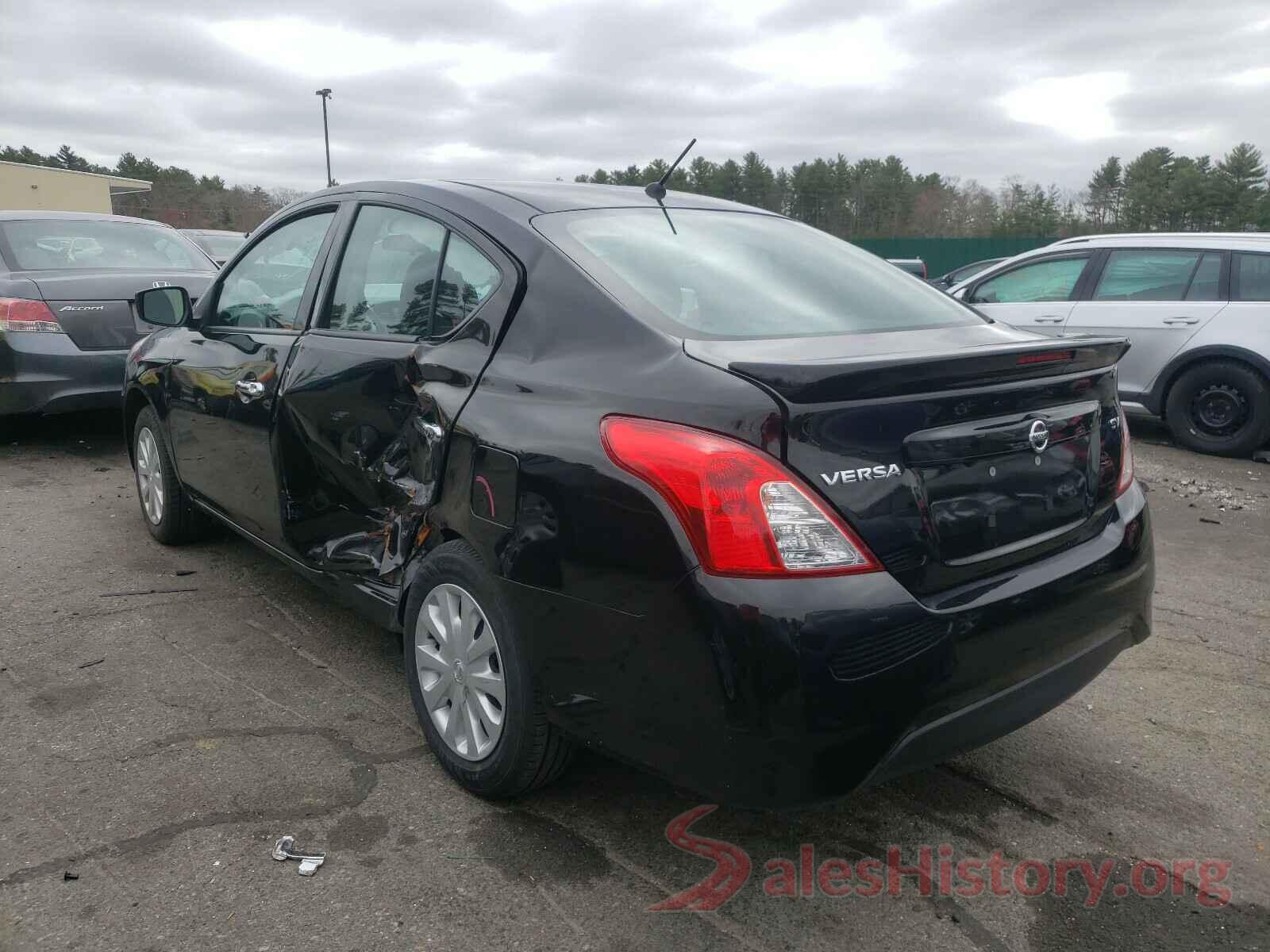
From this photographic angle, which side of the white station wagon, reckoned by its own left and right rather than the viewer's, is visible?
left

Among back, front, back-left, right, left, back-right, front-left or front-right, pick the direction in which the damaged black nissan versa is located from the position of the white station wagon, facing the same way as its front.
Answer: left

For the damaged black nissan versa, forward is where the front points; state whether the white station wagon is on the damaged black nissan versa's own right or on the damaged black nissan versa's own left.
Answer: on the damaged black nissan versa's own right

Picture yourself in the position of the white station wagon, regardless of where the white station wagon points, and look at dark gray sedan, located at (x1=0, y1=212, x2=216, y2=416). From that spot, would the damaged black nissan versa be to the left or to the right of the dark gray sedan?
left

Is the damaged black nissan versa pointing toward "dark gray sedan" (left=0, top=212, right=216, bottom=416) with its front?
yes

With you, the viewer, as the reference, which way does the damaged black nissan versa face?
facing away from the viewer and to the left of the viewer

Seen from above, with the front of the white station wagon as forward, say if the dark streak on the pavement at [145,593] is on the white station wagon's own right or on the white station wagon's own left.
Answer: on the white station wagon's own left

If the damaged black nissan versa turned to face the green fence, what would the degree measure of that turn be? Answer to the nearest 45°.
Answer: approximately 45° to its right
